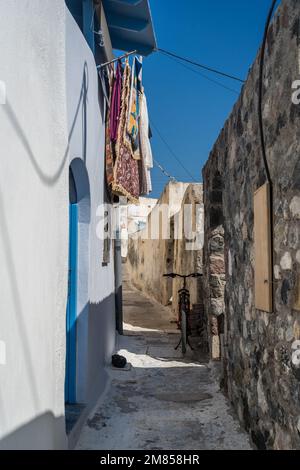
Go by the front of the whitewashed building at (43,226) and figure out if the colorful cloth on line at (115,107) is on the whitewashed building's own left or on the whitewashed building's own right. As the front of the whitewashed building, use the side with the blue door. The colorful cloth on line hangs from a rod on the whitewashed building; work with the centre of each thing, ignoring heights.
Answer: on the whitewashed building's own left

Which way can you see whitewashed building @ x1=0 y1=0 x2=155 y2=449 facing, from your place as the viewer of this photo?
facing to the right of the viewer

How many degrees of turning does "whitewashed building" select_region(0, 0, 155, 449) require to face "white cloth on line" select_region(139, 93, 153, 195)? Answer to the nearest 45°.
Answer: approximately 90° to its left
